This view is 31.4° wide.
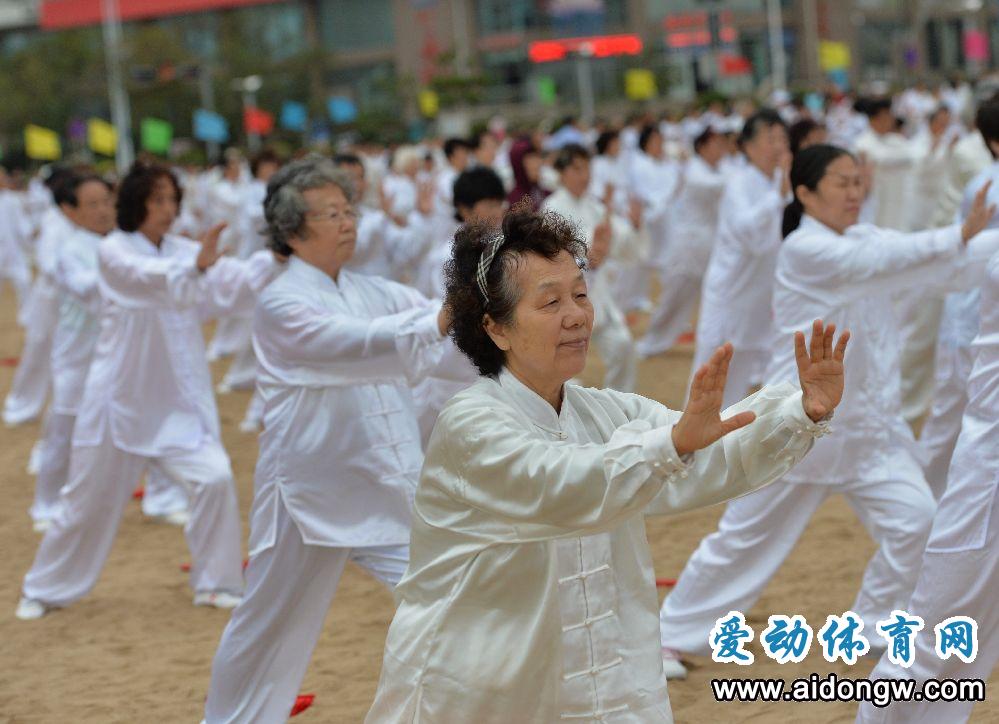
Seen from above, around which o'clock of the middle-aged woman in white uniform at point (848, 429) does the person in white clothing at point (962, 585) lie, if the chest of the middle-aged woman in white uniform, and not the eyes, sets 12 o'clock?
The person in white clothing is roughly at 1 o'clock from the middle-aged woman in white uniform.

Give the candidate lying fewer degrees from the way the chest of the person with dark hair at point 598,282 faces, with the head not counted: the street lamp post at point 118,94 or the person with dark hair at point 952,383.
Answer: the person with dark hair

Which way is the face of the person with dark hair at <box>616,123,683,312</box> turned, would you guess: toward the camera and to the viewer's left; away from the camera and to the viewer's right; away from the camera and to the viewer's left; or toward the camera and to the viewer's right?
toward the camera and to the viewer's right

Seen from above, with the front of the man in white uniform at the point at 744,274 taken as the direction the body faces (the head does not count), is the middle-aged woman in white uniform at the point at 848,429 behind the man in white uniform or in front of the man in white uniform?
in front

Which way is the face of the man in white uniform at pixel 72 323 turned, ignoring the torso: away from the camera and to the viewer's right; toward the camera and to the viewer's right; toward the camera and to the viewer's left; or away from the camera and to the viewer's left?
toward the camera and to the viewer's right

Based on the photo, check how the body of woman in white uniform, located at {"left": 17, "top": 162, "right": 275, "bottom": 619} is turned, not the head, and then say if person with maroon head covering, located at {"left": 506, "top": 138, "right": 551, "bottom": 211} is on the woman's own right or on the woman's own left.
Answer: on the woman's own left

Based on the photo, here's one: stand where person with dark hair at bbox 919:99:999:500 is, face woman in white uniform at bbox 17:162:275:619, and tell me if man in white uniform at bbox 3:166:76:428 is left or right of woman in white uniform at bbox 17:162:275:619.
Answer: right

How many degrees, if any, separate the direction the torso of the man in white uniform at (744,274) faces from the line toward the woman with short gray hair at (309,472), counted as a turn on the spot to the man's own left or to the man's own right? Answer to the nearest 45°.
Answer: approximately 45° to the man's own right

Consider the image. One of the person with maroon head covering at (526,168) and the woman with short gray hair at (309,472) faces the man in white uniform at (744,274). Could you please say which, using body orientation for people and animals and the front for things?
the person with maroon head covering

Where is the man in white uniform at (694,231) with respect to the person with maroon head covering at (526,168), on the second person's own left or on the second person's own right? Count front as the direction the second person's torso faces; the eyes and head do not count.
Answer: on the second person's own left

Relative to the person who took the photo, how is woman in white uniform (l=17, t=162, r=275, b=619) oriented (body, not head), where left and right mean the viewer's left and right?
facing the viewer and to the right of the viewer

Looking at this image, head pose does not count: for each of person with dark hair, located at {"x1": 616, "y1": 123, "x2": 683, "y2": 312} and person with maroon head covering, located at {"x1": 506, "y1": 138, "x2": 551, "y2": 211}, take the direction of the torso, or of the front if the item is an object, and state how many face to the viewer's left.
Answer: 0

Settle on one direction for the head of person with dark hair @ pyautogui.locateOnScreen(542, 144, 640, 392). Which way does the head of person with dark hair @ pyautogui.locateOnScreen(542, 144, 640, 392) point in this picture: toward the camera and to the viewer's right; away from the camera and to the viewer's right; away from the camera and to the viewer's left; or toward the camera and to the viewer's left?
toward the camera and to the viewer's right

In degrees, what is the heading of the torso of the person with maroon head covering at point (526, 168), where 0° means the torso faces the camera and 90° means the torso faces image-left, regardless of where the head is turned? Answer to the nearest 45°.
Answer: approximately 315°
